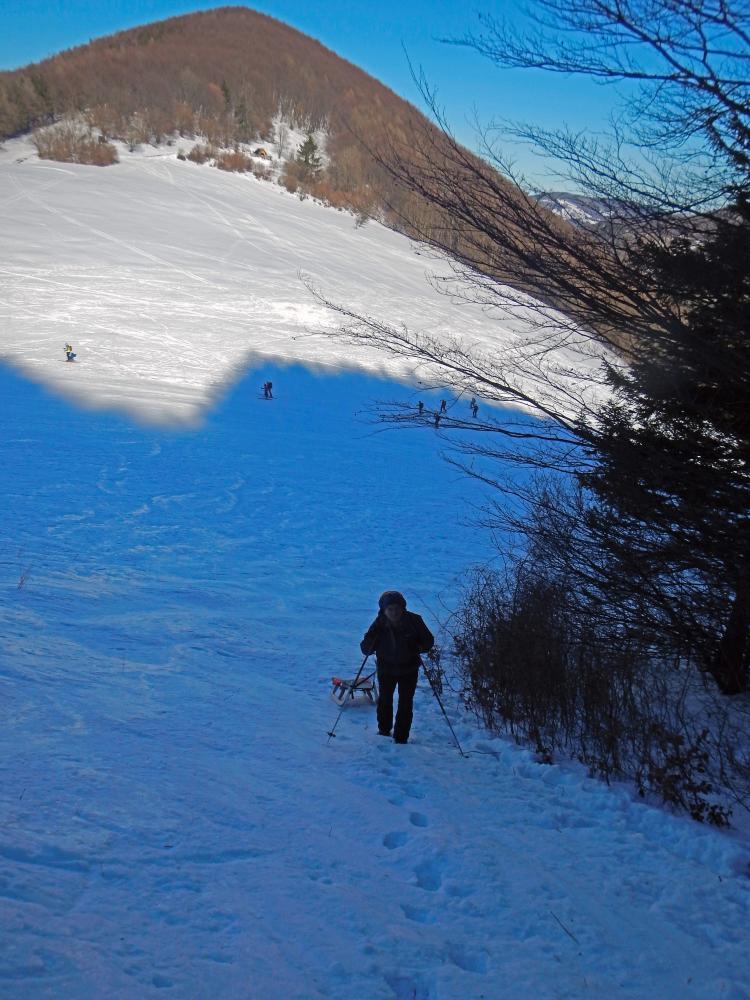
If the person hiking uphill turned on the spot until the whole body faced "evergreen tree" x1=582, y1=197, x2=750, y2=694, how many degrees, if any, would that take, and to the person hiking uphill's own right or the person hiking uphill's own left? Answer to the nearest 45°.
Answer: approximately 45° to the person hiking uphill's own left

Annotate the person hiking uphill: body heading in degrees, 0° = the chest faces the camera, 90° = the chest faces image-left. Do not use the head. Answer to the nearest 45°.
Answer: approximately 0°

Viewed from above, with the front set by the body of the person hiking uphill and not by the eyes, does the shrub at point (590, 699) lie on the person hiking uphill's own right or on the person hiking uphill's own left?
on the person hiking uphill's own left
